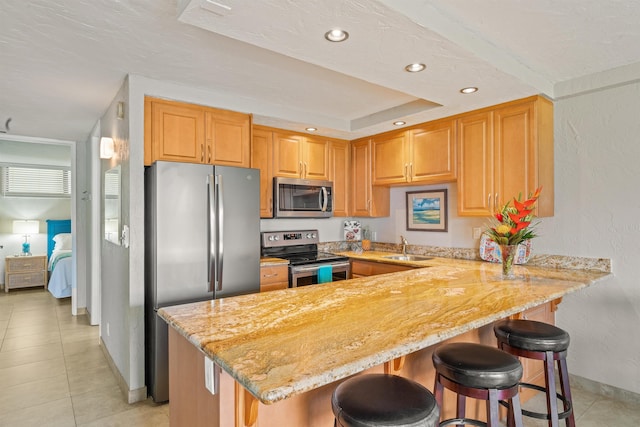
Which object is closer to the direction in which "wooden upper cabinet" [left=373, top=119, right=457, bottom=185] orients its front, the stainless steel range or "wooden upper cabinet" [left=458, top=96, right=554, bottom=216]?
the stainless steel range

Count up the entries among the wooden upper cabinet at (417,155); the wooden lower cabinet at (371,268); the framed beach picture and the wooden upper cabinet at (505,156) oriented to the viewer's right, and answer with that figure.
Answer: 0

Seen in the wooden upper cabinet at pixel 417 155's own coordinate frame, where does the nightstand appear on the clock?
The nightstand is roughly at 2 o'clock from the wooden upper cabinet.

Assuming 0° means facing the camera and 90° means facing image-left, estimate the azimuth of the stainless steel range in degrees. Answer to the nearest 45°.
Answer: approximately 315°

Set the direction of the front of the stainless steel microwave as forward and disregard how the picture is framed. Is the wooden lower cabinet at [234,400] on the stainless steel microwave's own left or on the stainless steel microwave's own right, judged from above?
on the stainless steel microwave's own right

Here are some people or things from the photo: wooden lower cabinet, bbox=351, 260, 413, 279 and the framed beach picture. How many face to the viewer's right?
0

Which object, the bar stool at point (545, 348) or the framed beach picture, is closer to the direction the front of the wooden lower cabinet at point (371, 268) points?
the bar stool

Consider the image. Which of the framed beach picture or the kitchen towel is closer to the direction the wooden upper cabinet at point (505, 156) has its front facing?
the kitchen towel

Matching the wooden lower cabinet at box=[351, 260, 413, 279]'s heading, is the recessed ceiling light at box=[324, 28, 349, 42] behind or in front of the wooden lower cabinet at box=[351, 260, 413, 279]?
in front

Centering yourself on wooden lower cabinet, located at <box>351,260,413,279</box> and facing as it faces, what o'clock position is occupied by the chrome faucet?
The chrome faucet is roughly at 6 o'clock from the wooden lower cabinet.

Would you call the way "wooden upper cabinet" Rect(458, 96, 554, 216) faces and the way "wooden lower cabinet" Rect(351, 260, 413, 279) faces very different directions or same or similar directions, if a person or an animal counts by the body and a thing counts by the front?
same or similar directions

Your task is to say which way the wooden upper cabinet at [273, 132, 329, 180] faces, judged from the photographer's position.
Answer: facing the viewer and to the right of the viewer

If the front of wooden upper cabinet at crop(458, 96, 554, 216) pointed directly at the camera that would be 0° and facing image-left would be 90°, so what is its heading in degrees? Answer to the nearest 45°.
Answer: approximately 45°

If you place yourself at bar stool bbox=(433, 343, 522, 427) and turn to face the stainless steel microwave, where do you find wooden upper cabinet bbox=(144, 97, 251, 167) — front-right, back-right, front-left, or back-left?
front-left
